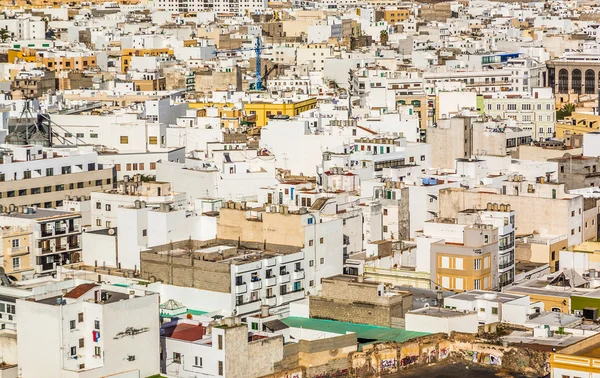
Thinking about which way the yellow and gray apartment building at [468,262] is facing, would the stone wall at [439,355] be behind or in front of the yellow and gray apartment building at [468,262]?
in front

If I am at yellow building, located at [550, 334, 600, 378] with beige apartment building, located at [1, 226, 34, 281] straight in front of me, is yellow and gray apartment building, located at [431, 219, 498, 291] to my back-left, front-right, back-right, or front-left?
front-right

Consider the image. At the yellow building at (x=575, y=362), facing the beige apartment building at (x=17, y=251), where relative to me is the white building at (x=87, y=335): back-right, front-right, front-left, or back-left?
front-left

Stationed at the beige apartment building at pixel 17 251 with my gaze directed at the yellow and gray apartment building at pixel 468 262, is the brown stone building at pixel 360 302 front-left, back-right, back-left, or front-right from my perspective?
front-right

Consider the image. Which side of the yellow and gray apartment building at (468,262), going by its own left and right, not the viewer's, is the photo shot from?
front

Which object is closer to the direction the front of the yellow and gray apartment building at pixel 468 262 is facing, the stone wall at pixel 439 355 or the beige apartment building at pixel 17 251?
the stone wall

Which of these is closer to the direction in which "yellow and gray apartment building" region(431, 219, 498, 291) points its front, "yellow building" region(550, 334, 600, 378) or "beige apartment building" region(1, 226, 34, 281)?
the yellow building

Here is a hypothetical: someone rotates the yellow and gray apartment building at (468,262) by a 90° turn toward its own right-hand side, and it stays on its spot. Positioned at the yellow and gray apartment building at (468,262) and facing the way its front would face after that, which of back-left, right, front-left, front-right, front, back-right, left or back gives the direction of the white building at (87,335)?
front-left

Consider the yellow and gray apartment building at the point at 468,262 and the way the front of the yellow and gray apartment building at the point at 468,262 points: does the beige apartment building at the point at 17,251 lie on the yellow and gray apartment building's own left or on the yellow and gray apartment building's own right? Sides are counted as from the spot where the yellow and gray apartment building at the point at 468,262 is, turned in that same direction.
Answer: on the yellow and gray apartment building's own right

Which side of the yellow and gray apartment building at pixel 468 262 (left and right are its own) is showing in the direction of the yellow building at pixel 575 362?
front

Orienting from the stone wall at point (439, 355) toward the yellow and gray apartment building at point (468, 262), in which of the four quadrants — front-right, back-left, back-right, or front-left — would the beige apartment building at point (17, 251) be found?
front-left
